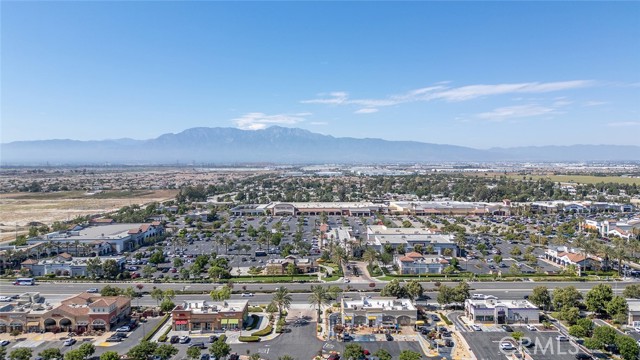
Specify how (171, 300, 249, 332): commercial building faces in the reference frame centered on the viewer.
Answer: facing the viewer

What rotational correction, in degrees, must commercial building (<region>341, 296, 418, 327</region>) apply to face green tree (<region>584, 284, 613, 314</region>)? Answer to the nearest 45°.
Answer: approximately 90° to its left

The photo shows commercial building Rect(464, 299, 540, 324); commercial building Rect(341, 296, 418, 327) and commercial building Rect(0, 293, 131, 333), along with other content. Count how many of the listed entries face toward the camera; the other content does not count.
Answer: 3

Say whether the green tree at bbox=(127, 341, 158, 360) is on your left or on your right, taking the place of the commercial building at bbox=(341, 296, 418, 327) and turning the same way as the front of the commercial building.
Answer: on your right

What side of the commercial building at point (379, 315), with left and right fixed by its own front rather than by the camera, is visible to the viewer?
front

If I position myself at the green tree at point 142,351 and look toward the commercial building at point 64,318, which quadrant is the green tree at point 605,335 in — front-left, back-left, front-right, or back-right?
back-right

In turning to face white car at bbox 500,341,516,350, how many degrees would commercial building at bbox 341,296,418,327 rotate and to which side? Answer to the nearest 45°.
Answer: approximately 90° to its left

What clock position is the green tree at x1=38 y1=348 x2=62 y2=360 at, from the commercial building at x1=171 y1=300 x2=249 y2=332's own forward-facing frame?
The green tree is roughly at 2 o'clock from the commercial building.

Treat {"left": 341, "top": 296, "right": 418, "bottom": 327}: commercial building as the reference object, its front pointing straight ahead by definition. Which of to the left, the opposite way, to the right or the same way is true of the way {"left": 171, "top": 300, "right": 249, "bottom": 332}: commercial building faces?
the same way

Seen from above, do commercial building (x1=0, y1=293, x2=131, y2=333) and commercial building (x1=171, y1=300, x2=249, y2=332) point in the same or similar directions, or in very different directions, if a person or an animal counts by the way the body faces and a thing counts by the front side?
same or similar directions

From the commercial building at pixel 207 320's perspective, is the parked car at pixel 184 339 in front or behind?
in front

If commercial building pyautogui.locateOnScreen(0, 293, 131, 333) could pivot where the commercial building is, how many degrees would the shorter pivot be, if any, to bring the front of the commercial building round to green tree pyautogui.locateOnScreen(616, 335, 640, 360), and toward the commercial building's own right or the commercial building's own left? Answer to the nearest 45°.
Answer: approximately 45° to the commercial building's own left

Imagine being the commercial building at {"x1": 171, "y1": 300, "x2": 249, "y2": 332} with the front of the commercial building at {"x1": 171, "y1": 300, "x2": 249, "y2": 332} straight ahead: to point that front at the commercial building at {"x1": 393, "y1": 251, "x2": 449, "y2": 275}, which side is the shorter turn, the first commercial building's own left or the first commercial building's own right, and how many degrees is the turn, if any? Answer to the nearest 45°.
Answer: approximately 135° to the first commercial building's own left

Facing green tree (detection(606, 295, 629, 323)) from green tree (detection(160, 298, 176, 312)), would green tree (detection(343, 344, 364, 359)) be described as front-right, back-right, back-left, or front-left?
front-right

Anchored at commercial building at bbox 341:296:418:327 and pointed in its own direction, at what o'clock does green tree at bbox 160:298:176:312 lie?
The green tree is roughly at 3 o'clock from the commercial building.

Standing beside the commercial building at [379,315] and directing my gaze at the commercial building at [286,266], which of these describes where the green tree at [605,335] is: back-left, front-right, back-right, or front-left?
back-right

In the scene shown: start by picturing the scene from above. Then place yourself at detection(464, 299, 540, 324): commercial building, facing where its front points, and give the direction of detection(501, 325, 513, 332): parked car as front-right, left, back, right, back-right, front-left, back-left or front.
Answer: front

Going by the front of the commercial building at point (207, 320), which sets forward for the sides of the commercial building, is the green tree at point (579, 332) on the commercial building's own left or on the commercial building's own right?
on the commercial building's own left
